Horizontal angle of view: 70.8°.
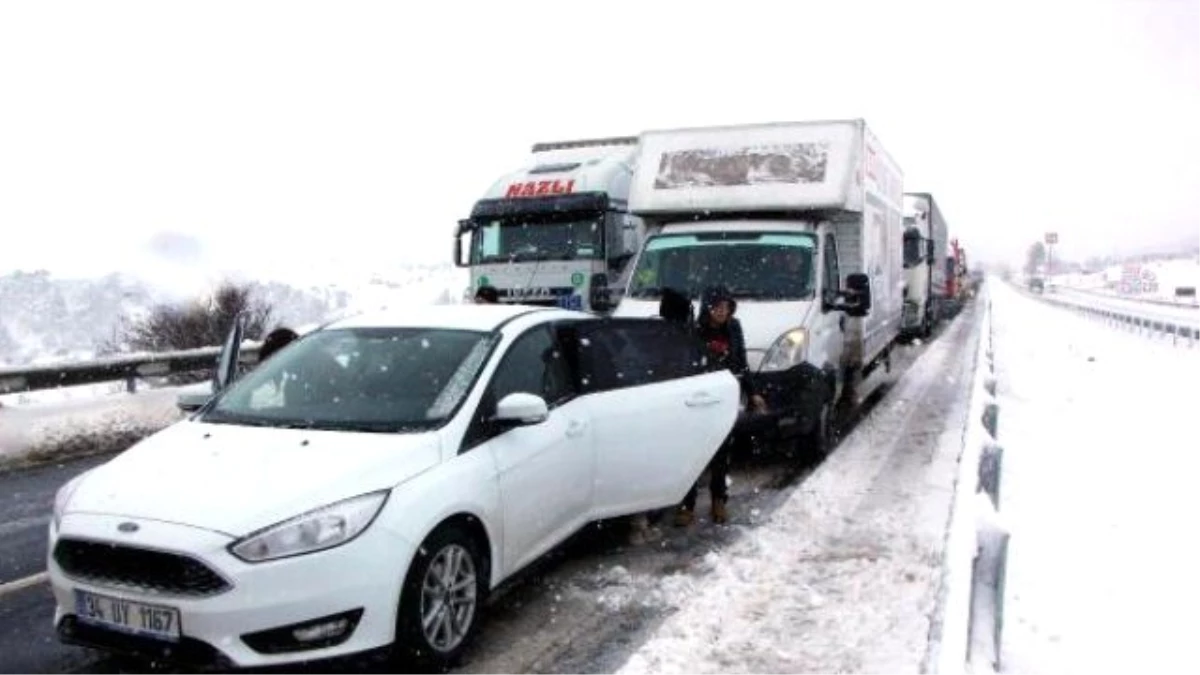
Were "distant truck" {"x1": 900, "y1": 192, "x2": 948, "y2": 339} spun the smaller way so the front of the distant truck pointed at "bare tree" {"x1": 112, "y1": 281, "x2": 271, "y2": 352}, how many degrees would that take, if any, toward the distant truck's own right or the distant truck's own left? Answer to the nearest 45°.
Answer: approximately 90° to the distant truck's own right

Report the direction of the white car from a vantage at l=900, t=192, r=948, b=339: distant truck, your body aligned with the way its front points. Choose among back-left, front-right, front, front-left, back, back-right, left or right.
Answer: front

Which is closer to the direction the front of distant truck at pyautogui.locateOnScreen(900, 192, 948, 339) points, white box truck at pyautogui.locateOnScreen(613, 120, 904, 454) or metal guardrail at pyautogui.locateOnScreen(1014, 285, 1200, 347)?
the white box truck

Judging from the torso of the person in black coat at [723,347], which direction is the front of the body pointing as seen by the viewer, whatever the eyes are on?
toward the camera

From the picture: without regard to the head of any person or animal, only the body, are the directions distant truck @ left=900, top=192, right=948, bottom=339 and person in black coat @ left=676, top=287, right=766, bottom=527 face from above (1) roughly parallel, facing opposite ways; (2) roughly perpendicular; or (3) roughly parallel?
roughly parallel

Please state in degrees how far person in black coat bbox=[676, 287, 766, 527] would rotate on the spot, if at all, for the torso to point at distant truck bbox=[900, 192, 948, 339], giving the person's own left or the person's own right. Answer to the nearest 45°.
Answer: approximately 180°

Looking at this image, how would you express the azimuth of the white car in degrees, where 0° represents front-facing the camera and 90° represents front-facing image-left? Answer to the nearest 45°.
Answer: approximately 45°

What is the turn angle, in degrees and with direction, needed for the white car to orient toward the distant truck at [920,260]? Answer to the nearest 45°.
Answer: approximately 180°

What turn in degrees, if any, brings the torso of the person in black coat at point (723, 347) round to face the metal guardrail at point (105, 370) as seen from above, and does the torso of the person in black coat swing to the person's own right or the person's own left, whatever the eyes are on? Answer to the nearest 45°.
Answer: approximately 90° to the person's own right

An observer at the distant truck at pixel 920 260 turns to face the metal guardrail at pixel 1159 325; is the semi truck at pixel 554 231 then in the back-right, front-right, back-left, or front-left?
back-right

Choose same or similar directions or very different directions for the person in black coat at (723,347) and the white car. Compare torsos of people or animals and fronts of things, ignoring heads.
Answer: same or similar directions

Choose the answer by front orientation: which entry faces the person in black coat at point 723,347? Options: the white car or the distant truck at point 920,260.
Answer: the distant truck

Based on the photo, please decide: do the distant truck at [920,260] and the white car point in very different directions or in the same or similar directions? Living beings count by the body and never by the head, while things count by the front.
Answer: same or similar directions

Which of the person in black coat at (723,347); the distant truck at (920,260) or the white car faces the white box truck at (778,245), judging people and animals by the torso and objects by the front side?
the distant truck

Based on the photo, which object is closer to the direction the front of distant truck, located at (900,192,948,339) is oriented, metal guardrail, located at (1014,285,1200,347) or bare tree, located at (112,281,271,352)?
the bare tree

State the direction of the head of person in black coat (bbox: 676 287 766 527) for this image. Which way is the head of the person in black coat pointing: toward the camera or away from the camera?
toward the camera

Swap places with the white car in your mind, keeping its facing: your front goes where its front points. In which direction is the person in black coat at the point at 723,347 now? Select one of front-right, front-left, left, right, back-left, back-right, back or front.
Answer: back

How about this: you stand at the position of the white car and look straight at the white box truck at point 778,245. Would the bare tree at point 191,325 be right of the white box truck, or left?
left

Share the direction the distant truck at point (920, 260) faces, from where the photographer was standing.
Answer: facing the viewer
